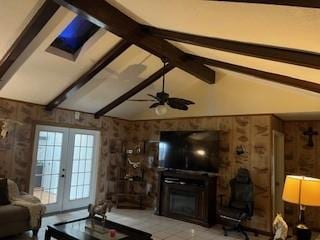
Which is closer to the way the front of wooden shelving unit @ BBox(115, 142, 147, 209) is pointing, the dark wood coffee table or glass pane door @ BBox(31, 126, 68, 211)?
the dark wood coffee table

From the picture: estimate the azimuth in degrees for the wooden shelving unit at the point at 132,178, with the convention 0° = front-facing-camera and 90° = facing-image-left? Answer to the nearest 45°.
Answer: approximately 0°

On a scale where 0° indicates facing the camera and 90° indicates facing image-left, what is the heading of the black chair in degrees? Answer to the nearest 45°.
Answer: approximately 45°

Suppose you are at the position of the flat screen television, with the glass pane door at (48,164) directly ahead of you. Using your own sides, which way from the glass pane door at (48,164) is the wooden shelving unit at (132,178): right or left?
right

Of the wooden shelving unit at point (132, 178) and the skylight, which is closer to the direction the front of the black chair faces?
the skylight

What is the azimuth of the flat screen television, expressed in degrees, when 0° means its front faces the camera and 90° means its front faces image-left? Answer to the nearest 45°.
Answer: approximately 45°
